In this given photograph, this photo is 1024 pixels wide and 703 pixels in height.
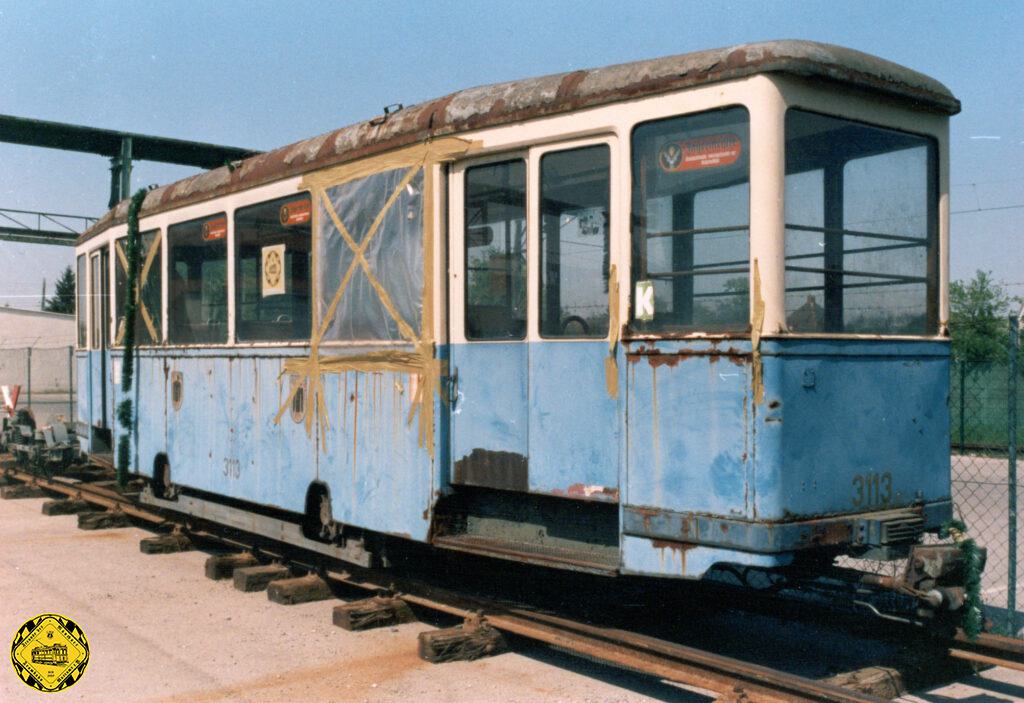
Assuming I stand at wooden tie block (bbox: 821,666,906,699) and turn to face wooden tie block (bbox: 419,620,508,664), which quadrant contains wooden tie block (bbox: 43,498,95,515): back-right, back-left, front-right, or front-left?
front-right

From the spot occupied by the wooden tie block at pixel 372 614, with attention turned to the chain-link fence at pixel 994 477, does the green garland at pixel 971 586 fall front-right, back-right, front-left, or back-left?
front-right
